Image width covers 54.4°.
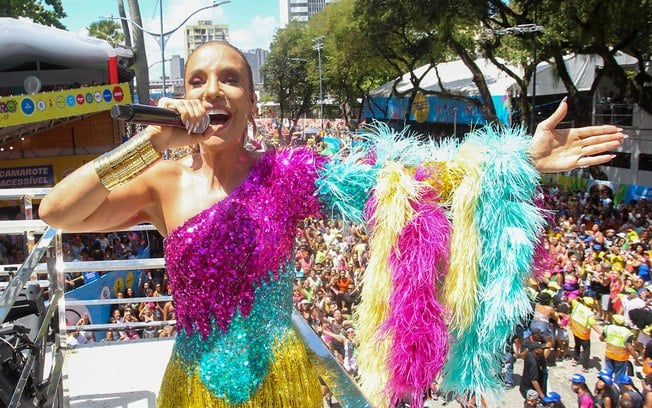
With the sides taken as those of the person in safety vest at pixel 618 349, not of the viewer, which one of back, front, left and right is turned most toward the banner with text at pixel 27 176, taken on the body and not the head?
left

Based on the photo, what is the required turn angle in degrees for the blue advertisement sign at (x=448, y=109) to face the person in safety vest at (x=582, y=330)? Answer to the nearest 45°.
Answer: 0° — it already faces them

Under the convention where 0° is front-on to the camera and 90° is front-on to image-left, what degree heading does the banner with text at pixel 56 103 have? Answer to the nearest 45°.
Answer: approximately 315°

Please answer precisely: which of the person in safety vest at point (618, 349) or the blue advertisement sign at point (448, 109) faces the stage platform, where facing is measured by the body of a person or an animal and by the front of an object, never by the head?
the blue advertisement sign

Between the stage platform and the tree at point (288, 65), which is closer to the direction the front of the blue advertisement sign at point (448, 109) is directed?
the stage platform

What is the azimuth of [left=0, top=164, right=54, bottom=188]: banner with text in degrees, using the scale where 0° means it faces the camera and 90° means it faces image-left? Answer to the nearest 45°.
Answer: approximately 0°

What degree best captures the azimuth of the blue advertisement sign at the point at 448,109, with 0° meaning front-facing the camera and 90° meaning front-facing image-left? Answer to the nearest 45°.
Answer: approximately 0°
